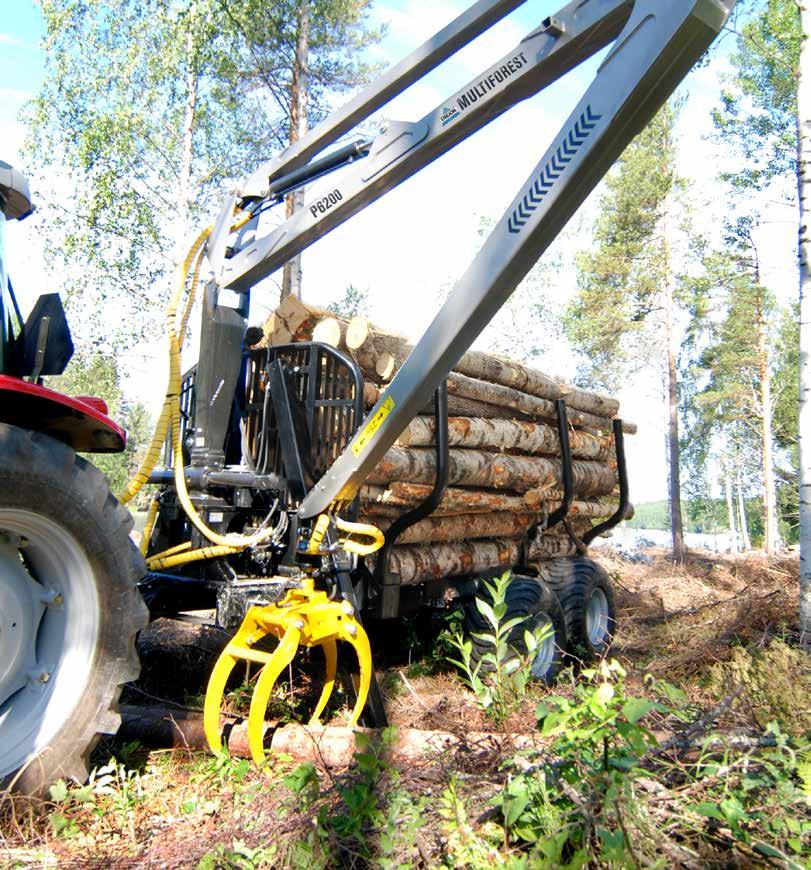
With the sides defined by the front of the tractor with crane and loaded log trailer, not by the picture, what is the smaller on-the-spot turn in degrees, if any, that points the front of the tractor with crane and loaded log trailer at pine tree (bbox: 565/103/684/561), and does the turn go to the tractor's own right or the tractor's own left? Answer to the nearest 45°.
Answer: approximately 180°

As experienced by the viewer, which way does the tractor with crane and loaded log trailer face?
facing the viewer and to the left of the viewer
